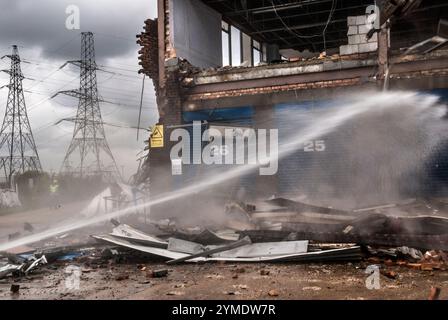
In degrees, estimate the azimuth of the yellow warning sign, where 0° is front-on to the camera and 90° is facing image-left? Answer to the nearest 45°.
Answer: approximately 0°

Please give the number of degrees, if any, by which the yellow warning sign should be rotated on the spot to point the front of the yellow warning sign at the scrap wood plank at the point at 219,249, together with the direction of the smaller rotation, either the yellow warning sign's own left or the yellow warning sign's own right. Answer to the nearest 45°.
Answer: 0° — it already faces it
